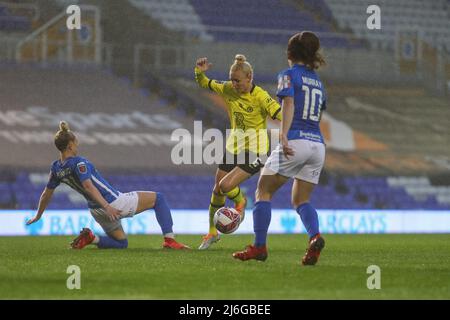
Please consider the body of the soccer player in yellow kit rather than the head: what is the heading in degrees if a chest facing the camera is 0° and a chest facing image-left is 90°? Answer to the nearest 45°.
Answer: approximately 45°

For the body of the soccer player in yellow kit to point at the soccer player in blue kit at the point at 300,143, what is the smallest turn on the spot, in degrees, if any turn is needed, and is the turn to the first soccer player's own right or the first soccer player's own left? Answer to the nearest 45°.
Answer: approximately 45° to the first soccer player's own left

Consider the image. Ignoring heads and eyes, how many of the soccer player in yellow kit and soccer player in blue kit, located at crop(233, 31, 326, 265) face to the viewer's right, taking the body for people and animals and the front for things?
0

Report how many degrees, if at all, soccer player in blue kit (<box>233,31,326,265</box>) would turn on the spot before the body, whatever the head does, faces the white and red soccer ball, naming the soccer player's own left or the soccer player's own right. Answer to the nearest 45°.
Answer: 0° — they already face it

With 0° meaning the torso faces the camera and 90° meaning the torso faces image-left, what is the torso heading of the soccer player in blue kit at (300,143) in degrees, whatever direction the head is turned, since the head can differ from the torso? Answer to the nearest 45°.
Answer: approximately 135°

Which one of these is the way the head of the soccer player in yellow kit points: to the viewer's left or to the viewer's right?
to the viewer's left
